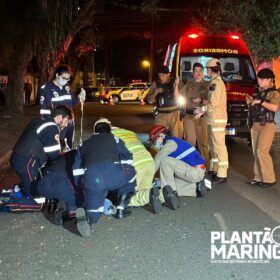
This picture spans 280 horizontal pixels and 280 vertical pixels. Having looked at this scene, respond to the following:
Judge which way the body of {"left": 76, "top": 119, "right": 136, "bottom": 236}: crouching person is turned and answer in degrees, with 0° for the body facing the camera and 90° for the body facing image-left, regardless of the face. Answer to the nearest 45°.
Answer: approximately 180°

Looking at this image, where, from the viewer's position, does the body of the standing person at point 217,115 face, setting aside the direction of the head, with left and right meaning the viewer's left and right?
facing to the left of the viewer

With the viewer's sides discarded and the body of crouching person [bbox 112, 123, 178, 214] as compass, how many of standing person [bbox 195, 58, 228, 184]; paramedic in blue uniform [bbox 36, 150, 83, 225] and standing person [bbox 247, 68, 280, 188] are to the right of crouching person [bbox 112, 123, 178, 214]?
2

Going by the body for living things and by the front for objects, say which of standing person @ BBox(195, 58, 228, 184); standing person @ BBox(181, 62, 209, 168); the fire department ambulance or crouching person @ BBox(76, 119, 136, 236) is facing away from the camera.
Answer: the crouching person

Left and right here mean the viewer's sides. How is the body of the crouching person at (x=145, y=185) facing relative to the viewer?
facing away from the viewer and to the left of the viewer

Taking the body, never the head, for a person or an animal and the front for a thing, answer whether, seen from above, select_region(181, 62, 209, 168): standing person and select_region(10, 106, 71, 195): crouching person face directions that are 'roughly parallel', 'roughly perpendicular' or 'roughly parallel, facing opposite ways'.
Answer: roughly perpendicular

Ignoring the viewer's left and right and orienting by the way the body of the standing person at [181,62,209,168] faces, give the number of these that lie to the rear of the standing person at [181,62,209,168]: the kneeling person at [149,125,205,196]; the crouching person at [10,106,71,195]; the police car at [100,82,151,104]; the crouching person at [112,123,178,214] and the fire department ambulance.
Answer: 2

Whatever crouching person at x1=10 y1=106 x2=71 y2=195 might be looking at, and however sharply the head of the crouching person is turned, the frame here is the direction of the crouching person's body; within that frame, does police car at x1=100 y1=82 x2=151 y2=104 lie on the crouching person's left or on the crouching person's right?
on the crouching person's left

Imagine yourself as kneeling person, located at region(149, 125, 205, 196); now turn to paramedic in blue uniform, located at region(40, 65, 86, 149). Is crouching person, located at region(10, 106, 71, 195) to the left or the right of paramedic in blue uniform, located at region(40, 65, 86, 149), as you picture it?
left

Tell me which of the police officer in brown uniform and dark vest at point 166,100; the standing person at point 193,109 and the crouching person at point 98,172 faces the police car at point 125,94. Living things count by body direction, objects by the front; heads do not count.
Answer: the crouching person

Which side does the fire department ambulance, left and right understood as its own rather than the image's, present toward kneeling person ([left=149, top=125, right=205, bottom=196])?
front

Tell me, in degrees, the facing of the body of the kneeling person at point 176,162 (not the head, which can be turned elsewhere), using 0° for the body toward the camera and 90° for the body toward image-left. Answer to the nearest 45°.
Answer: approximately 90°

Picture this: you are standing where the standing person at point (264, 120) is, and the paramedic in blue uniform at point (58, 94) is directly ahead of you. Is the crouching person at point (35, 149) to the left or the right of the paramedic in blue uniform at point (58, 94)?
left
